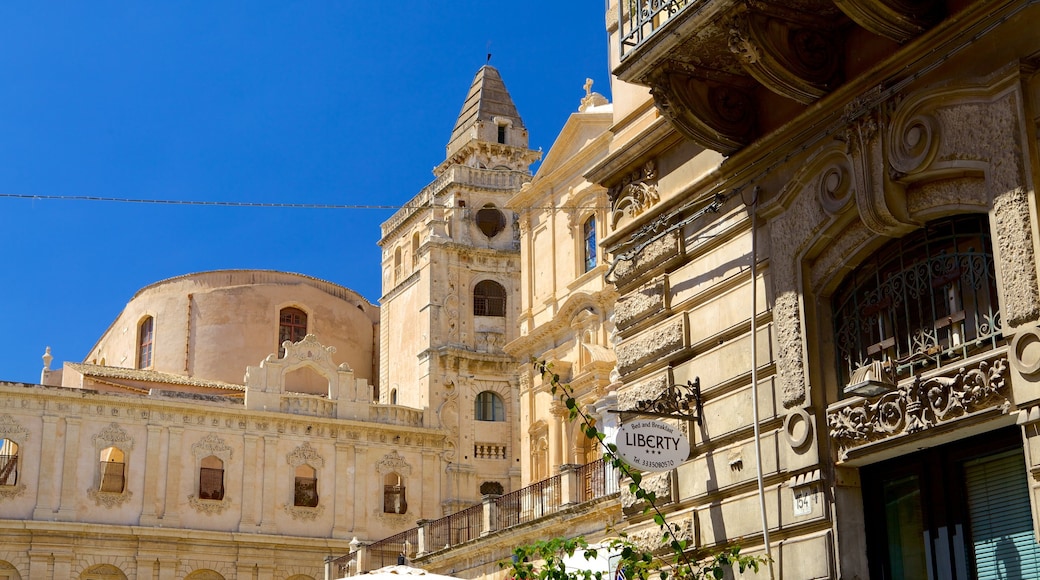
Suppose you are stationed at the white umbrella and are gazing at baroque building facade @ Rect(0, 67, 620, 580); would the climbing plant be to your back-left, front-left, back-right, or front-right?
back-right

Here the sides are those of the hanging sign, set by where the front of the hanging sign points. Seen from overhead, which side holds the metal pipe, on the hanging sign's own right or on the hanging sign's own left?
on the hanging sign's own left

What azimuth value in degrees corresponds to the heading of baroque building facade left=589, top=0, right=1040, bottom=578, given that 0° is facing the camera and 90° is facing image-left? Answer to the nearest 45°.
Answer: approximately 45°

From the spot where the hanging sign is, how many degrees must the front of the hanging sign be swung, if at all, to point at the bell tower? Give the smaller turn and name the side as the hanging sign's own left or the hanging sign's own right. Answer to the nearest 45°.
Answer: approximately 180°

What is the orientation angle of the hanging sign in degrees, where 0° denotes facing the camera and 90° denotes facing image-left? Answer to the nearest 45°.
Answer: approximately 0°

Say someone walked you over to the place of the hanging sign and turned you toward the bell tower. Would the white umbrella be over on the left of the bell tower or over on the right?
left
